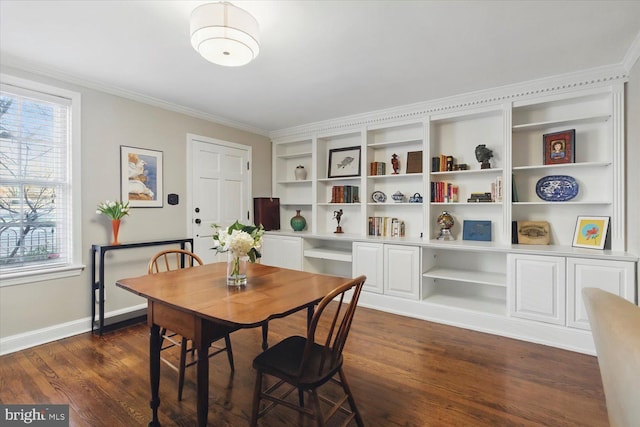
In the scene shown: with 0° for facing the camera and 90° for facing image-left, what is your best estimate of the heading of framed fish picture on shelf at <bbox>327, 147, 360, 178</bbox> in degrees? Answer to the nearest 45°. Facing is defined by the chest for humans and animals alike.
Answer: approximately 45°

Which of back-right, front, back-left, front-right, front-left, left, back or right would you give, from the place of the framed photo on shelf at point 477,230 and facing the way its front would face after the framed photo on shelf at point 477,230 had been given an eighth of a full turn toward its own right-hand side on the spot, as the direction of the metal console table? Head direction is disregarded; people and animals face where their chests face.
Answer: front

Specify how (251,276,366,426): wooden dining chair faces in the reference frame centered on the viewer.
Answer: facing away from the viewer and to the left of the viewer

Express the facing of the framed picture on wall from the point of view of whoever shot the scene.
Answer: facing the viewer and to the right of the viewer

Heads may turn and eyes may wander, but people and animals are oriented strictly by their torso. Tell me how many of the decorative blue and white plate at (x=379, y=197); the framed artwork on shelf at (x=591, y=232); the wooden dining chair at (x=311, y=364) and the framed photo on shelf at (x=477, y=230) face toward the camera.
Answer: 3

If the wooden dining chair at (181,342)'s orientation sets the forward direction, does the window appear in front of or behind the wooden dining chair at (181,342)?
behind

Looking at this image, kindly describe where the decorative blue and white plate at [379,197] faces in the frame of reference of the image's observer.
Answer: facing the viewer

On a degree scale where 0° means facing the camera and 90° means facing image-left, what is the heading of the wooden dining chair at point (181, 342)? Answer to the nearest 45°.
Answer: approximately 315°

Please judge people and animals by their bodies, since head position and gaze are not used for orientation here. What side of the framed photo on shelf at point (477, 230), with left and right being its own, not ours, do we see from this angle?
front

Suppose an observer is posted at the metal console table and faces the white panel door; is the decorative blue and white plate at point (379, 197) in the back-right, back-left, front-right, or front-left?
front-right

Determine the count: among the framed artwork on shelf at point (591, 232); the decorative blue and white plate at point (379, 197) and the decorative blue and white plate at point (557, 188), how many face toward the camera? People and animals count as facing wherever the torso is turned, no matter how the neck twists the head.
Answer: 3

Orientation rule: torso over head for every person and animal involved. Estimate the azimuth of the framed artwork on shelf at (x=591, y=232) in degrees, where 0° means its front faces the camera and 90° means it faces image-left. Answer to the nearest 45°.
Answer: approximately 0°

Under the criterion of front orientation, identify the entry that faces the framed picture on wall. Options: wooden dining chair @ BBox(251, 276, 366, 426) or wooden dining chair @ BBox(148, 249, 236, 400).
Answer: wooden dining chair @ BBox(251, 276, 366, 426)
